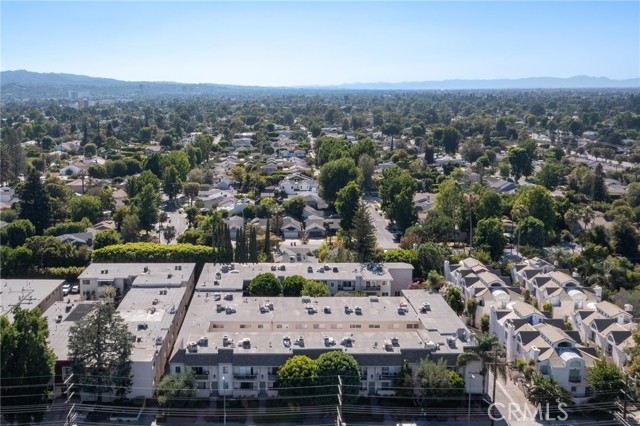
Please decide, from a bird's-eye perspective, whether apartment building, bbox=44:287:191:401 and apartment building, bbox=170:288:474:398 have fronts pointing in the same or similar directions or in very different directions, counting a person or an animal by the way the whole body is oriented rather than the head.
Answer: same or similar directions

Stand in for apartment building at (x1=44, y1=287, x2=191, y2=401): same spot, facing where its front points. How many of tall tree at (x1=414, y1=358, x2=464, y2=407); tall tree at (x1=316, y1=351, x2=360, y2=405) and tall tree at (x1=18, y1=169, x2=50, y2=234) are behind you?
1

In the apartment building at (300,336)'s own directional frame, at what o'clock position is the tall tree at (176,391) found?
The tall tree is roughly at 2 o'clock from the apartment building.

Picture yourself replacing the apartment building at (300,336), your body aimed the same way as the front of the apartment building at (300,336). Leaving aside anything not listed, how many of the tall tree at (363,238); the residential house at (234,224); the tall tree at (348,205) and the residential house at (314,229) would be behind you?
4

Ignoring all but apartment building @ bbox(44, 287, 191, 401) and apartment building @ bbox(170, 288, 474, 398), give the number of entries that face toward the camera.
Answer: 2

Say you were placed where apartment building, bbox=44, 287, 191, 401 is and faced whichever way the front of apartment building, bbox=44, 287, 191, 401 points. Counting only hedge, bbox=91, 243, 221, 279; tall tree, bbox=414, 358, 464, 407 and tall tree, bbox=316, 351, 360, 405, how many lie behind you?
1

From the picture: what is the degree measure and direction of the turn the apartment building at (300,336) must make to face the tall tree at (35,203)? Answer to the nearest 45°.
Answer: approximately 135° to its right

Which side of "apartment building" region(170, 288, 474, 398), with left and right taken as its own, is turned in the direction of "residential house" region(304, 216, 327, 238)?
back

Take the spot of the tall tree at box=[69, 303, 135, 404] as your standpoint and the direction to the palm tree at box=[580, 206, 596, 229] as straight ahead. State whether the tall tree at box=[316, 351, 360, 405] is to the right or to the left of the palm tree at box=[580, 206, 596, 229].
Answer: right

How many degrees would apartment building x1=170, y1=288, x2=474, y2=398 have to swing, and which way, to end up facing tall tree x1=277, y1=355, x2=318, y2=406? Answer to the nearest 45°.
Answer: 0° — it already faces it

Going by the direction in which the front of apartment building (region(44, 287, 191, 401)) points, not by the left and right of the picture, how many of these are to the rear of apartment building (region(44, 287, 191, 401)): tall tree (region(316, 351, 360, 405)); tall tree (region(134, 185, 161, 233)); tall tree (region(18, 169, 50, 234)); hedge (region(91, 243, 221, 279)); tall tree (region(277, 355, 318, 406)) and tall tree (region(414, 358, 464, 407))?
3

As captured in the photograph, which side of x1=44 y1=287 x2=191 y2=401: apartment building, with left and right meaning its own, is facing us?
front

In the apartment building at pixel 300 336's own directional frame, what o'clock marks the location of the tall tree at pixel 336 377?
The tall tree is roughly at 11 o'clock from the apartment building.

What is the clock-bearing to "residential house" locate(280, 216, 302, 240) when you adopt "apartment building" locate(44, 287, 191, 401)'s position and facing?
The residential house is roughly at 7 o'clock from the apartment building.

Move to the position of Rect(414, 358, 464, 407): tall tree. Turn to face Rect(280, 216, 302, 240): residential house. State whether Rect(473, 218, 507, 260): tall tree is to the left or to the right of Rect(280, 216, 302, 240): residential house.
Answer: right
